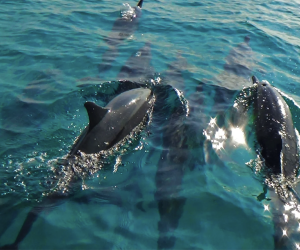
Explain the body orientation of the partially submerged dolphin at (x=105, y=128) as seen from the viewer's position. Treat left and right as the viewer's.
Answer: facing away from the viewer and to the right of the viewer

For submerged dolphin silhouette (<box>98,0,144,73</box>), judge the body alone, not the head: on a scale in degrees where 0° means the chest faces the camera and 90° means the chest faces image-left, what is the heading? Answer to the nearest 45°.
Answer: approximately 225°

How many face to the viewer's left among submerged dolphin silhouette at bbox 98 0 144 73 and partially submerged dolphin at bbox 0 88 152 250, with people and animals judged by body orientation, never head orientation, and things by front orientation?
0

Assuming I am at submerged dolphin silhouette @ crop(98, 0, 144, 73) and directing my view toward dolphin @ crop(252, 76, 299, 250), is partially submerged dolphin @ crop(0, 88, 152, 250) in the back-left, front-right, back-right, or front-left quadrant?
front-right

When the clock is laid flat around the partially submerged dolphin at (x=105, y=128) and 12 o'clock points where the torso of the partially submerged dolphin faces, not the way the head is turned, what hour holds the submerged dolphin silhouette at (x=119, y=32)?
The submerged dolphin silhouette is roughly at 11 o'clock from the partially submerged dolphin.

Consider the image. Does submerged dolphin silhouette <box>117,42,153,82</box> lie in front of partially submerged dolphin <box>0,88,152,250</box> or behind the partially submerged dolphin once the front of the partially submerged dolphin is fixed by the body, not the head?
in front

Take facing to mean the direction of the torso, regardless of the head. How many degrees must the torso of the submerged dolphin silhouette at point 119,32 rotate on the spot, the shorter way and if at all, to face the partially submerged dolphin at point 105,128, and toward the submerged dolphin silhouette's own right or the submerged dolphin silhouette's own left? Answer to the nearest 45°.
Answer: approximately 135° to the submerged dolphin silhouette's own right

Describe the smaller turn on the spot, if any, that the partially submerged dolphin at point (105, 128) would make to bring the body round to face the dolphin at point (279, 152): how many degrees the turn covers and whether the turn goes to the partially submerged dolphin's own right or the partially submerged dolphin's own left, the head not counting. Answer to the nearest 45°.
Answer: approximately 45° to the partially submerged dolphin's own right

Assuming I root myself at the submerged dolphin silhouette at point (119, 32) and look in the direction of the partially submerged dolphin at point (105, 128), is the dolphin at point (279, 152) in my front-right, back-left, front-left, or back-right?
front-left

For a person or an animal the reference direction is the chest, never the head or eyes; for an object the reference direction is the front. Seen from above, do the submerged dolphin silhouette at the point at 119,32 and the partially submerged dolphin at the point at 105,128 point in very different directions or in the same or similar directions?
same or similar directions

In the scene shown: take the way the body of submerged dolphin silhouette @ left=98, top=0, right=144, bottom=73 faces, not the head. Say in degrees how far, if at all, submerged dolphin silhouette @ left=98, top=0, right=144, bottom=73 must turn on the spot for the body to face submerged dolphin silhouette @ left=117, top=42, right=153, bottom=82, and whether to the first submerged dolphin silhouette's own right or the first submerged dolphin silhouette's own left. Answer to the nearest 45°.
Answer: approximately 135° to the first submerged dolphin silhouette's own right
